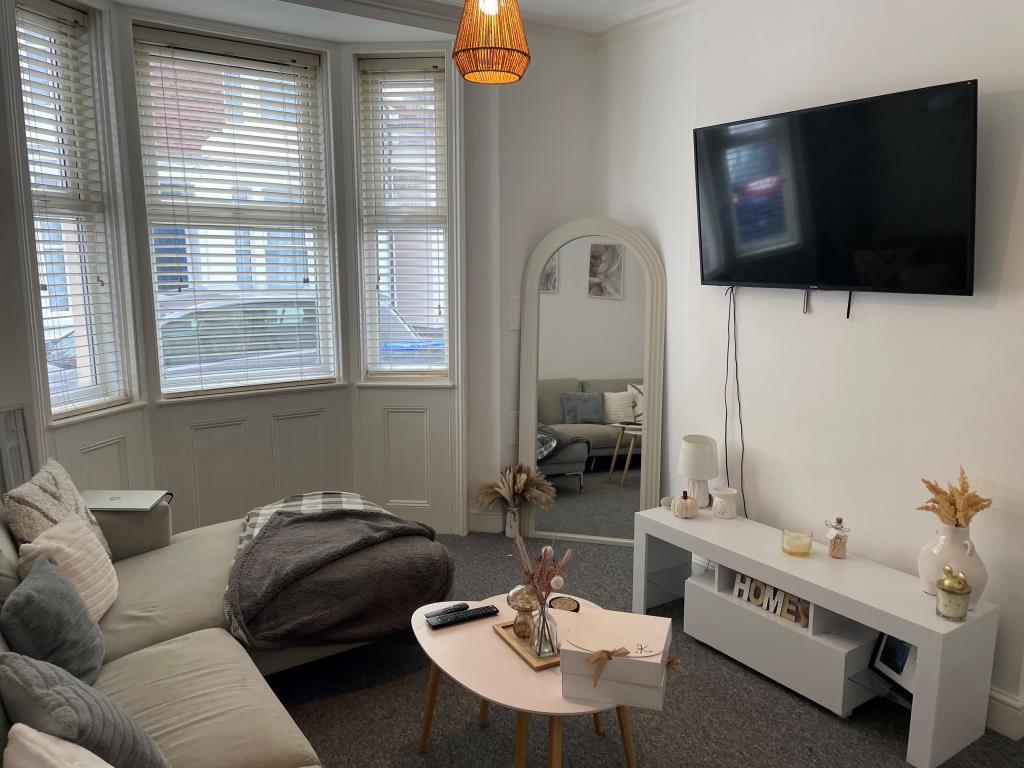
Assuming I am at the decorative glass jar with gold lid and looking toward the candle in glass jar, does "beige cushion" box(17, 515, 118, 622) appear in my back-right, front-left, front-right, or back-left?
front-left

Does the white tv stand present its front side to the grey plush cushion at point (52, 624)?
yes

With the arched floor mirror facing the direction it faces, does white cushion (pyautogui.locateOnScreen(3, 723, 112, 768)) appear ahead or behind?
ahead

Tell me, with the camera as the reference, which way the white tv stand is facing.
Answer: facing the viewer and to the left of the viewer

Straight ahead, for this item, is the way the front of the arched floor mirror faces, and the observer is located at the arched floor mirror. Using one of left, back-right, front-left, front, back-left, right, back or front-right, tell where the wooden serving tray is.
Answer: front

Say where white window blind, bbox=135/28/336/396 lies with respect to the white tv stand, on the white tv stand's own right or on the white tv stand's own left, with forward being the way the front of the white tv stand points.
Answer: on the white tv stand's own right

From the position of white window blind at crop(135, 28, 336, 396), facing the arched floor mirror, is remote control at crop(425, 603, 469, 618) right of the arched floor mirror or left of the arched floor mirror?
right

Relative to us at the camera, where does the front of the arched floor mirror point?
facing the viewer

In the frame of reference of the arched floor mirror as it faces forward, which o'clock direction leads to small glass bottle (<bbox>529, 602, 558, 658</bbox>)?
The small glass bottle is roughly at 12 o'clock from the arched floor mirror.

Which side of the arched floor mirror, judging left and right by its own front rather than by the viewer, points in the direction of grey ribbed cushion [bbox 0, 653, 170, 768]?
front

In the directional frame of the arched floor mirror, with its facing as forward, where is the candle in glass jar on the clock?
The candle in glass jar is roughly at 11 o'clock from the arched floor mirror.

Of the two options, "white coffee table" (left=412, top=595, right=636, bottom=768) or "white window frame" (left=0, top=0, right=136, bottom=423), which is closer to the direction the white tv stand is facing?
the white coffee table

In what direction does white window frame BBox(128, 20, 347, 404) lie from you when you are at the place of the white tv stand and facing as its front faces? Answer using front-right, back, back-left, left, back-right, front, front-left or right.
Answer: front-right

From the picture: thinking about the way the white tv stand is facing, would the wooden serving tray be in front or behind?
in front

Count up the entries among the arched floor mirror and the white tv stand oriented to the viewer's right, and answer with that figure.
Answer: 0

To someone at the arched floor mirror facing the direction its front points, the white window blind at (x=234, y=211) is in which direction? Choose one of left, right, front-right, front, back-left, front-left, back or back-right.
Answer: right
